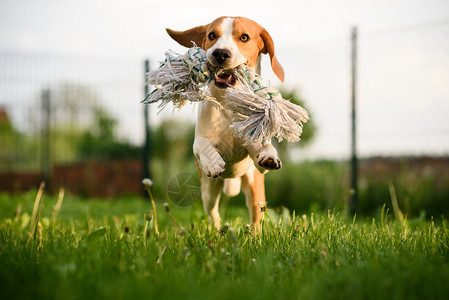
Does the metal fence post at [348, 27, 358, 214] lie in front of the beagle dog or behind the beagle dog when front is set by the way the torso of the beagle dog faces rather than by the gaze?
behind

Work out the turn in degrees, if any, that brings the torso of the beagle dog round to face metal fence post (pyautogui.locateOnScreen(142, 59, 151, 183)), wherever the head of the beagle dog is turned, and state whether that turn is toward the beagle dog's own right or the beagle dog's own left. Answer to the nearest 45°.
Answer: approximately 180°

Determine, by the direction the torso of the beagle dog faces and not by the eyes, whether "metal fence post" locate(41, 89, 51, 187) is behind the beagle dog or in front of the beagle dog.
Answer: behind

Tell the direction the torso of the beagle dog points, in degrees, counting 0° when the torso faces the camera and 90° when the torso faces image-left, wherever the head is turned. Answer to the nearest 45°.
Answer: approximately 0°
